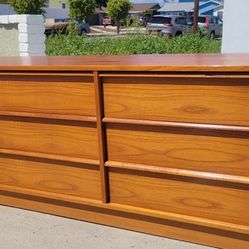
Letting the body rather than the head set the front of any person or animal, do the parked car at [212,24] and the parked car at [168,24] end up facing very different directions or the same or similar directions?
same or similar directions
